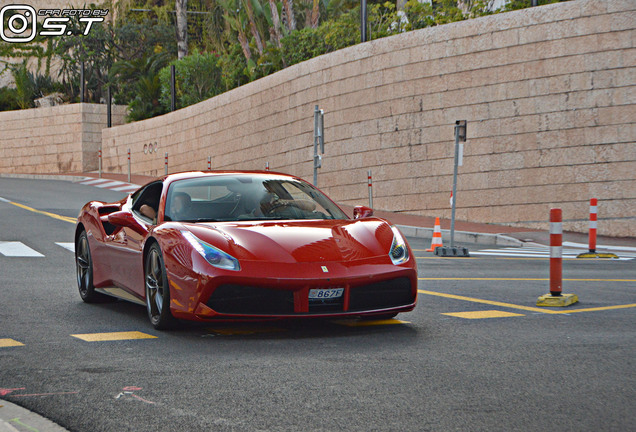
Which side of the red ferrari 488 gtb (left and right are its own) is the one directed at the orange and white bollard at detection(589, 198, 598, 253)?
left

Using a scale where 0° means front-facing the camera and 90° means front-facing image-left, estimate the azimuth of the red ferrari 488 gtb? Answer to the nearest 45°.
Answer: approximately 315°

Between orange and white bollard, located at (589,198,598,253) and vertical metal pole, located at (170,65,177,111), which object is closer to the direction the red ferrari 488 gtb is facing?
the orange and white bollard

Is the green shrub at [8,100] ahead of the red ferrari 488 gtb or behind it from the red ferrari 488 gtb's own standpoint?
behind

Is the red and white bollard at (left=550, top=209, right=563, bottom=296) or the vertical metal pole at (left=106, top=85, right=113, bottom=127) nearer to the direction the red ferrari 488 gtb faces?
the red and white bollard

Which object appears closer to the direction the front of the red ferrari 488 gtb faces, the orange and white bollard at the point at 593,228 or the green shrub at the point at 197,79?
the orange and white bollard

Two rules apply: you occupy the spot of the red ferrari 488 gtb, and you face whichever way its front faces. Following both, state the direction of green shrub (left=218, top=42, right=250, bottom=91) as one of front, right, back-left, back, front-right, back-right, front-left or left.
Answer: back-left

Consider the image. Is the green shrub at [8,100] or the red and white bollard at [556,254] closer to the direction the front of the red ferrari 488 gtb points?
the red and white bollard

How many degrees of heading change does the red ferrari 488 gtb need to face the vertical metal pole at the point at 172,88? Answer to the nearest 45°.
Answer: approximately 135° to its left

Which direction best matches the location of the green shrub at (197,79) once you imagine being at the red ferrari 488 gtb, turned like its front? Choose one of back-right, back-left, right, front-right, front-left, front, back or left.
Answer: back-left

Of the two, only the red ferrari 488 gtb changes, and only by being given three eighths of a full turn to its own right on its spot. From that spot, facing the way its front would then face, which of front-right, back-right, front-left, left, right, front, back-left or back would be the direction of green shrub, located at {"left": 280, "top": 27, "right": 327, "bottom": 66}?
right

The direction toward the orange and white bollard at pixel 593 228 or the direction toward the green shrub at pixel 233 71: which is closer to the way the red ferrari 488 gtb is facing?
the orange and white bollard

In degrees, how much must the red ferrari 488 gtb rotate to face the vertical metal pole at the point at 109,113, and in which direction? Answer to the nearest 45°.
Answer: approximately 135° to its left
